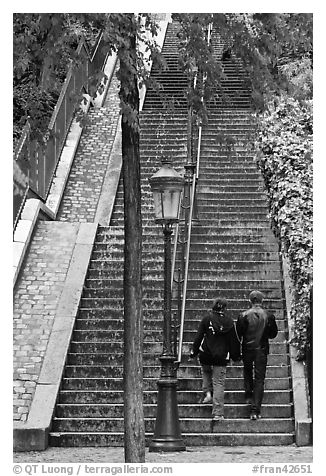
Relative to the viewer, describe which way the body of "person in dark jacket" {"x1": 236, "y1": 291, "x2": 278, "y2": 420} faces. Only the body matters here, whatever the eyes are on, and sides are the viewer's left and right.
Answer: facing away from the viewer

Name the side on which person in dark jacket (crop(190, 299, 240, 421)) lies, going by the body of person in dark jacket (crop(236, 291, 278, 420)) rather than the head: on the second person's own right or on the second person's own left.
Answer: on the second person's own left

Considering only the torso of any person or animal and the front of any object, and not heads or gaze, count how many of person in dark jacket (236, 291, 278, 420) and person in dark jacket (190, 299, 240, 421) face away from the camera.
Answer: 2

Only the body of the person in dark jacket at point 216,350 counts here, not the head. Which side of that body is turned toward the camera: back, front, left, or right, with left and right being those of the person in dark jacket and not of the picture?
back

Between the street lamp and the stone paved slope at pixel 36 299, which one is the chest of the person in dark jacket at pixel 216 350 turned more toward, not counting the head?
the stone paved slope

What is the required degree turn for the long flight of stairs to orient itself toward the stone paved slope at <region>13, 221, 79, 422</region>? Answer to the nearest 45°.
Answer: approximately 90° to its right

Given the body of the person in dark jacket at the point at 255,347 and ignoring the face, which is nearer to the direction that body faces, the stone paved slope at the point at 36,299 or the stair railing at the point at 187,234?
the stair railing
